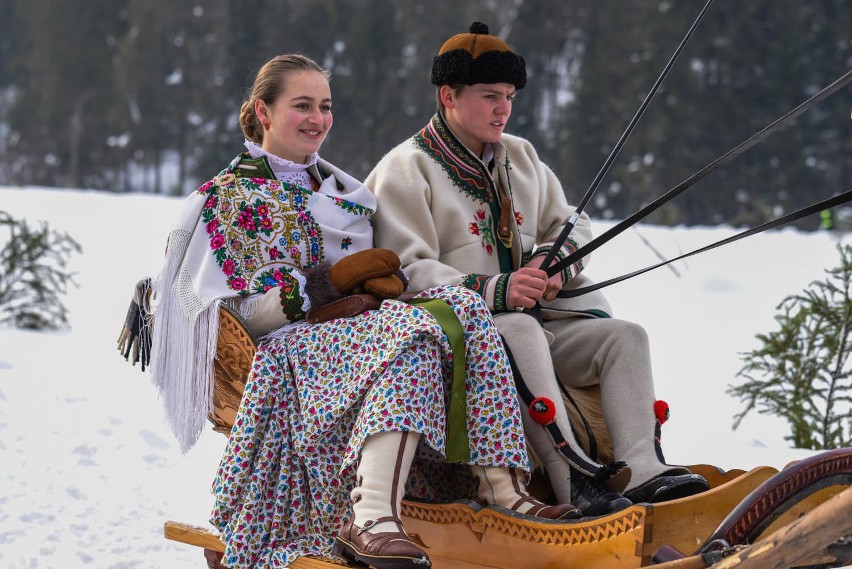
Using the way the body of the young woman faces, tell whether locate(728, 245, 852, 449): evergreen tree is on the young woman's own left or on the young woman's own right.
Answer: on the young woman's own left

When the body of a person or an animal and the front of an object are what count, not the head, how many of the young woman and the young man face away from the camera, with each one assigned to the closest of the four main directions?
0

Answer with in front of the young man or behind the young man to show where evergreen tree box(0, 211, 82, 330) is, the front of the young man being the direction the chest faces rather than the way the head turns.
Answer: behind

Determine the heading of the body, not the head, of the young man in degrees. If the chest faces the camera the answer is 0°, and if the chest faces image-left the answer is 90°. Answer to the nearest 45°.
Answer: approximately 315°

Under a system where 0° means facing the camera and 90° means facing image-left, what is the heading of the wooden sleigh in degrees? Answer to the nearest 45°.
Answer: approximately 315°

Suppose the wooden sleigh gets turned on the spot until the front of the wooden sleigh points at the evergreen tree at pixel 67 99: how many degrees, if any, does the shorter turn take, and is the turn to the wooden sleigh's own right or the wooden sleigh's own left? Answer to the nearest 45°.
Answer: approximately 180°

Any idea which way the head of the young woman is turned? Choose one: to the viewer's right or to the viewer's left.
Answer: to the viewer's right

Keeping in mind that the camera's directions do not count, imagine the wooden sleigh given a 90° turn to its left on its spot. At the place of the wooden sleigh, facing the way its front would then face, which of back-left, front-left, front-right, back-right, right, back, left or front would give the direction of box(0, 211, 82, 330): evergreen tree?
left
